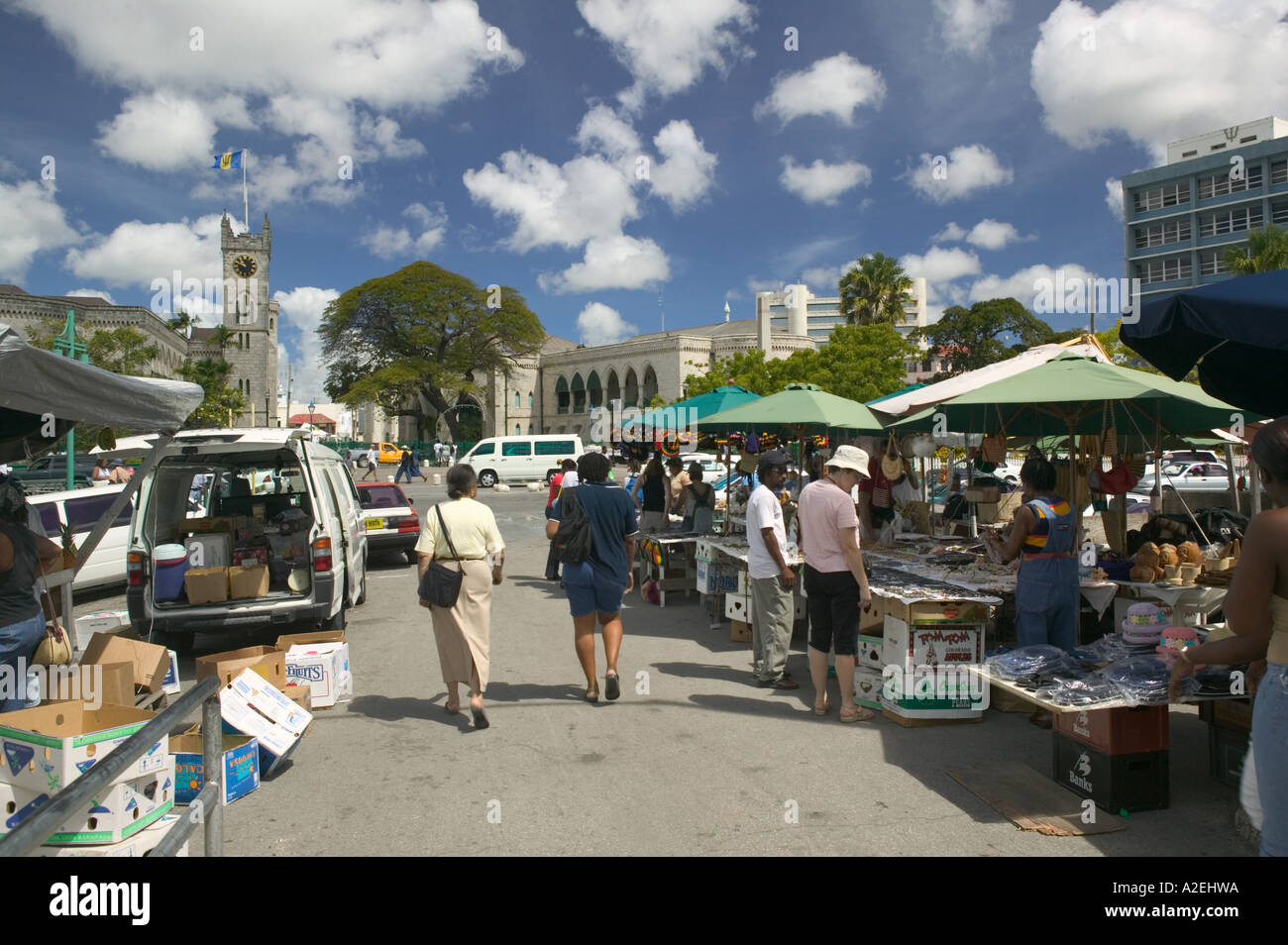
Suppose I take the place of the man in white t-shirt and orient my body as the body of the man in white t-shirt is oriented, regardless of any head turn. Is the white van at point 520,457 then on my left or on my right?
on my left

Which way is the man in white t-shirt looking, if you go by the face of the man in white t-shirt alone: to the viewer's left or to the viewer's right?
to the viewer's right

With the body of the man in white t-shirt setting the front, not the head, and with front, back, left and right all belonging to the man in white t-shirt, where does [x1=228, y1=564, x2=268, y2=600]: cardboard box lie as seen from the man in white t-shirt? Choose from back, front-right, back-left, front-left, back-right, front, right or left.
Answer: back

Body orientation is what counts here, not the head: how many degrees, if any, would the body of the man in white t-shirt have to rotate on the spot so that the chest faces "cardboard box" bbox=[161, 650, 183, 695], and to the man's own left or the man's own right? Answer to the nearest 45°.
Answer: approximately 180°

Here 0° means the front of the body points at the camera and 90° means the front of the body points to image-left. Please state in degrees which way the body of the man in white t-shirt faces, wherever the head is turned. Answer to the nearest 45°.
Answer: approximately 270°

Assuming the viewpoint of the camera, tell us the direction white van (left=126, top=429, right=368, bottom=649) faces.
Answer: facing away from the viewer

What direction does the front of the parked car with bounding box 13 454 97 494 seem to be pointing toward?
to the viewer's left

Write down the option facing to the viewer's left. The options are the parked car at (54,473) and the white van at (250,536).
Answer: the parked car

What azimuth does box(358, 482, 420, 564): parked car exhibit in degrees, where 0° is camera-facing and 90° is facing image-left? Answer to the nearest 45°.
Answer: approximately 180°
